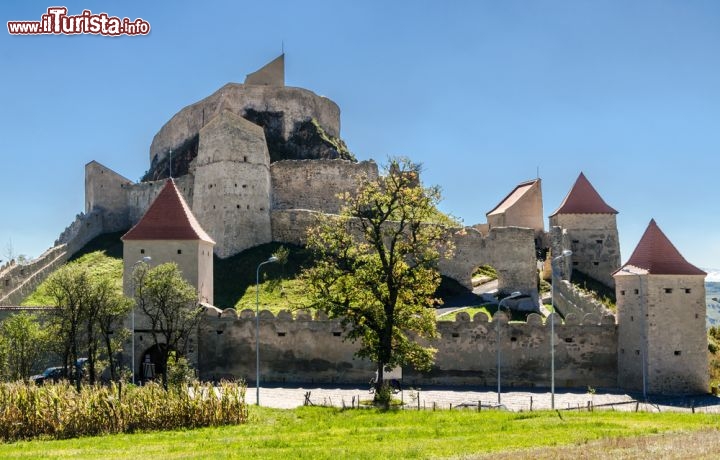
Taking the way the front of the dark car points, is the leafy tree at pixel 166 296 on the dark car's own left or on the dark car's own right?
on the dark car's own left

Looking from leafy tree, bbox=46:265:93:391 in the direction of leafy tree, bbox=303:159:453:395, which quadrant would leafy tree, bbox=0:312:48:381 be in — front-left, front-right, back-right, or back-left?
back-left

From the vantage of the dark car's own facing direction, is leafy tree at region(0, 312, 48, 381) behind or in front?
in front

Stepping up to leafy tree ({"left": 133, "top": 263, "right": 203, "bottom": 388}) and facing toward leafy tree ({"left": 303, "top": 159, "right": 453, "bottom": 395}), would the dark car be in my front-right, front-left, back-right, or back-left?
back-left
